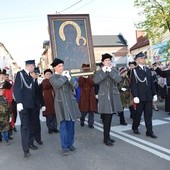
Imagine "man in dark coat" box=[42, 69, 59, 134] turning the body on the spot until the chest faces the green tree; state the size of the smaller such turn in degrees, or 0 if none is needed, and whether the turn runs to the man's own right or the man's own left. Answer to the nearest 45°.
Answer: approximately 90° to the man's own left

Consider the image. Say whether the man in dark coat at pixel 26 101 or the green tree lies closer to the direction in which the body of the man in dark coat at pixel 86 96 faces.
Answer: the man in dark coat

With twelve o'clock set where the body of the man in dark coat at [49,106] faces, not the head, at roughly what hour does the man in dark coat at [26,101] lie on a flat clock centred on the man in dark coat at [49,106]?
the man in dark coat at [26,101] is roughly at 2 o'clock from the man in dark coat at [49,106].

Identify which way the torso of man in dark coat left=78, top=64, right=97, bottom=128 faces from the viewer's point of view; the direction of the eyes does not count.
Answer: toward the camera

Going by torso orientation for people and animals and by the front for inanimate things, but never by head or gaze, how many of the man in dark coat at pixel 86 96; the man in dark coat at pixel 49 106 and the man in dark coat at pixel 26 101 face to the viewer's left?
0

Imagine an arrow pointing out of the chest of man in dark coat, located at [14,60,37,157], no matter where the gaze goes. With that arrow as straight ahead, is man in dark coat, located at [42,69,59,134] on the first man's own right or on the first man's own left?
on the first man's own left

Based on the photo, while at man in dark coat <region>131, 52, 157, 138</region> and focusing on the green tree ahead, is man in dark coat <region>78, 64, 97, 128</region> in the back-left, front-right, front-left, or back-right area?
front-left

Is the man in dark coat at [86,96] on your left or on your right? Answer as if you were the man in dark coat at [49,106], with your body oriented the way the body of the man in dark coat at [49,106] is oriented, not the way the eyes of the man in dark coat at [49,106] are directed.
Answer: on your left

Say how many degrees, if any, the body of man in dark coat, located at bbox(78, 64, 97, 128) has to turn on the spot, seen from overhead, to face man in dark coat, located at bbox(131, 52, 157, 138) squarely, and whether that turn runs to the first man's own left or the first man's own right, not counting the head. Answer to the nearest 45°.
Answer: approximately 45° to the first man's own left

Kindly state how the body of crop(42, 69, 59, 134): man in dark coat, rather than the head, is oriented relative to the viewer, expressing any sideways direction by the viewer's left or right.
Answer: facing the viewer and to the right of the viewer

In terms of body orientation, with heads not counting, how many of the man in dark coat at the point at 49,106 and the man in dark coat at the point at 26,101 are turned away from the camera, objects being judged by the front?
0

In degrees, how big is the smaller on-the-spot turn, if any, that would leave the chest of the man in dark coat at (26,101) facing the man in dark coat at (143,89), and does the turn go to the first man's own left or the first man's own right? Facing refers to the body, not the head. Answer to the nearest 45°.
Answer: approximately 45° to the first man's own left

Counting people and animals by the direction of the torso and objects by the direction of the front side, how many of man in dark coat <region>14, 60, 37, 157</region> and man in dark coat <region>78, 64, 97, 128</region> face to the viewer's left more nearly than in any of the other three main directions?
0

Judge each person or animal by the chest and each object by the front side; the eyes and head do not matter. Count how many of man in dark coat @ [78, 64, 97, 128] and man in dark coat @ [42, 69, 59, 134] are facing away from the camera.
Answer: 0
